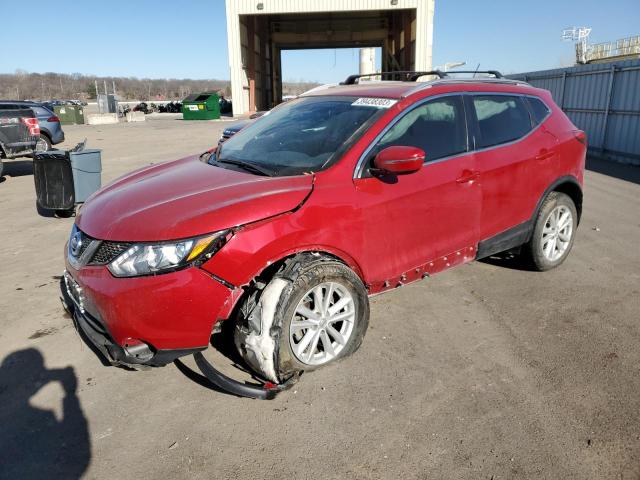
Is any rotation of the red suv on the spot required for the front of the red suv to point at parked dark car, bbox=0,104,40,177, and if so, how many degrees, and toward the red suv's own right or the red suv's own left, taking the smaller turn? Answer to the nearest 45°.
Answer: approximately 90° to the red suv's own right

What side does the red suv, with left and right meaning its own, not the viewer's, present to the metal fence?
back

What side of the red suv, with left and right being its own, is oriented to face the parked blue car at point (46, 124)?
right

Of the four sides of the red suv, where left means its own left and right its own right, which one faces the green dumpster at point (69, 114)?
right

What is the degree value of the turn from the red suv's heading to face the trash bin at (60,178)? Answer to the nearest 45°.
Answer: approximately 90° to its right

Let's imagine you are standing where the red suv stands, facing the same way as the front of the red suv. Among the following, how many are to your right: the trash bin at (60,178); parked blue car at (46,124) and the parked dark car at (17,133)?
3

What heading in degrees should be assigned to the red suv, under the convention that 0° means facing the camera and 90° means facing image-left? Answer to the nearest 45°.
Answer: approximately 45°

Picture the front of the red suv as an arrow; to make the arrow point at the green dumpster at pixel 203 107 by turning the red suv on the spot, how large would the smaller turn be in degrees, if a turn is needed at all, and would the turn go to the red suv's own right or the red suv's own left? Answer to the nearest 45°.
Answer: approximately 135° to the red suv's own right
